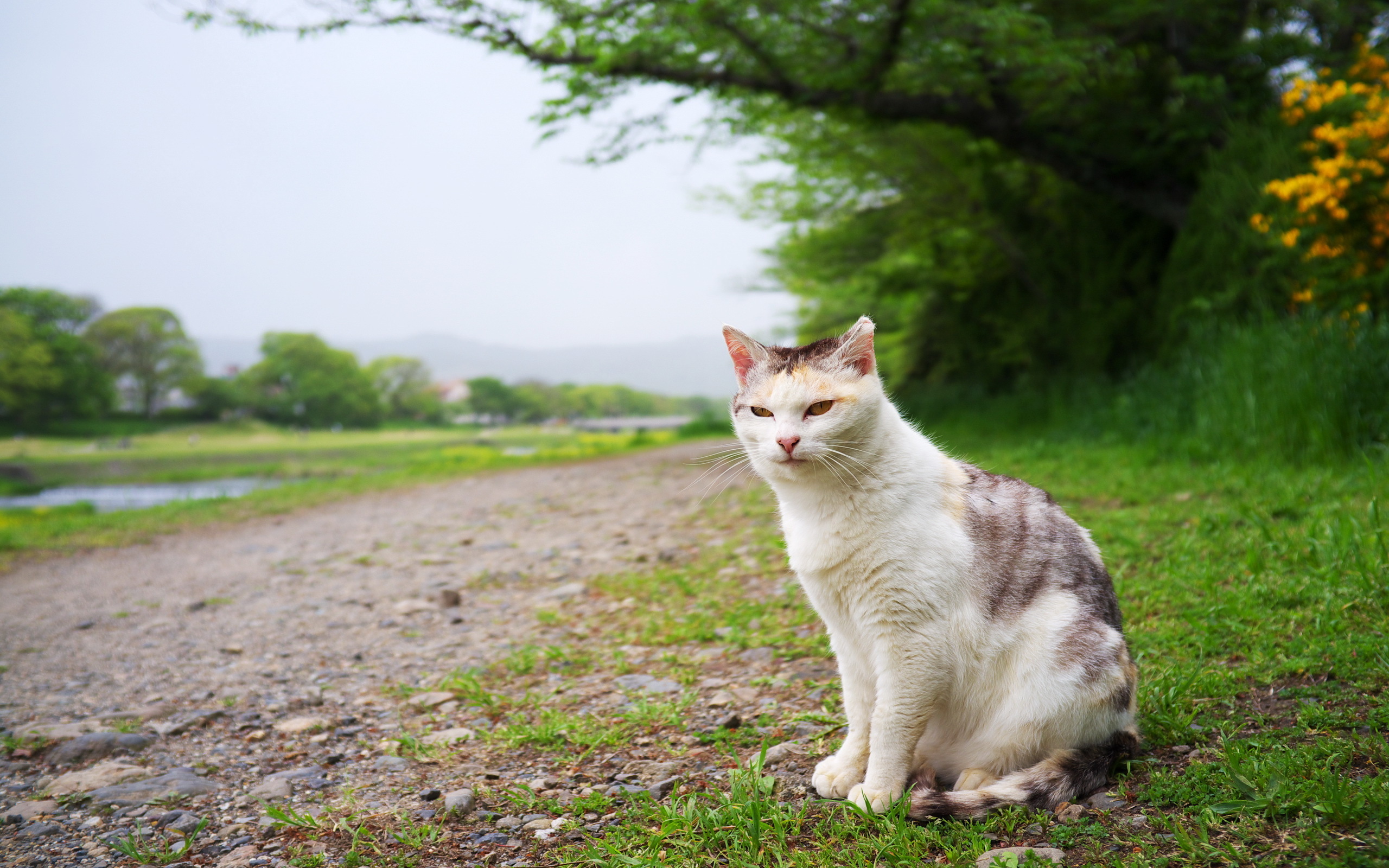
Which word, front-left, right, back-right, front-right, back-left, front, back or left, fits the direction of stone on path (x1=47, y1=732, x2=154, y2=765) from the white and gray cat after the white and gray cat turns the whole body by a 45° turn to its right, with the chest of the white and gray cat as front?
front

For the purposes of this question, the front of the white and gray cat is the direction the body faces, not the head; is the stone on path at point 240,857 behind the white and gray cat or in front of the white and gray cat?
in front

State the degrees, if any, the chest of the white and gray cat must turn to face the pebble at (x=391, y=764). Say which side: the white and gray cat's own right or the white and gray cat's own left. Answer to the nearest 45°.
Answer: approximately 45° to the white and gray cat's own right

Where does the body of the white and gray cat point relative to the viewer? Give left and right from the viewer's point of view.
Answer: facing the viewer and to the left of the viewer

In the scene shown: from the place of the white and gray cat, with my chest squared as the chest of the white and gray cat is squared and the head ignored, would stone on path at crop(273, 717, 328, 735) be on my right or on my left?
on my right

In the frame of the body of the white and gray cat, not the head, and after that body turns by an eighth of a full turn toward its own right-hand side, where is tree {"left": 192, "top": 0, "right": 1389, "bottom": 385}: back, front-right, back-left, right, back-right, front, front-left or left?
right

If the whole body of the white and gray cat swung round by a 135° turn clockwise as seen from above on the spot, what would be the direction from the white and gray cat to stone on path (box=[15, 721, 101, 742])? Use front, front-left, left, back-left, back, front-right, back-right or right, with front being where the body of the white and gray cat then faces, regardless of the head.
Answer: left

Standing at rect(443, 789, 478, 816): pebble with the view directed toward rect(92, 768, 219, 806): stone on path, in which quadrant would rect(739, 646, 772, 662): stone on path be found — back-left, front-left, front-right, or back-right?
back-right

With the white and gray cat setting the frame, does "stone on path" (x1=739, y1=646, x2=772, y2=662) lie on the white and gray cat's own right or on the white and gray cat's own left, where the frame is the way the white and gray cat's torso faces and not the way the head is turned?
on the white and gray cat's own right
